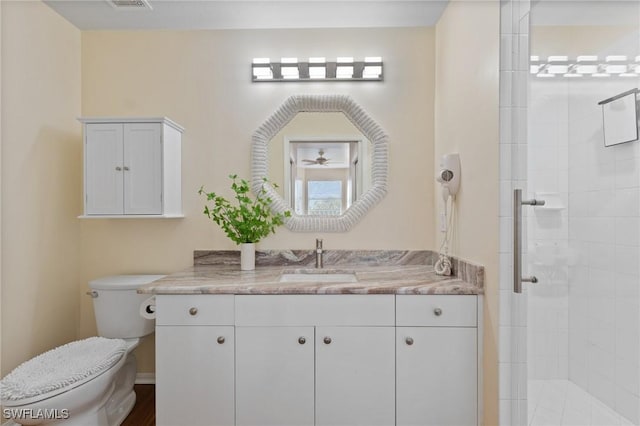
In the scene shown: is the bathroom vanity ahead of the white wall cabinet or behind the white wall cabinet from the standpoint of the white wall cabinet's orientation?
ahead

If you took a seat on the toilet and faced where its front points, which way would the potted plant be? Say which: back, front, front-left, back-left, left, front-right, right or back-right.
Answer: back-left

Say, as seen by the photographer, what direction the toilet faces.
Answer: facing the viewer and to the left of the viewer

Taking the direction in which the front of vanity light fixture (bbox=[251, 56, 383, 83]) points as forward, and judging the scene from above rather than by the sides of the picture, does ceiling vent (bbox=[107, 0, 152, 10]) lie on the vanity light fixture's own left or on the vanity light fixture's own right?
on the vanity light fixture's own right

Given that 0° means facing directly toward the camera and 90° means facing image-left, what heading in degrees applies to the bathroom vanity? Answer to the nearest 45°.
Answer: approximately 0°

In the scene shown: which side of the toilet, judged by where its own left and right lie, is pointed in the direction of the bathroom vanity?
left

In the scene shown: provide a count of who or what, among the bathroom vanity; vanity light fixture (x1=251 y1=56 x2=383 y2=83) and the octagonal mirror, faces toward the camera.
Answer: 3

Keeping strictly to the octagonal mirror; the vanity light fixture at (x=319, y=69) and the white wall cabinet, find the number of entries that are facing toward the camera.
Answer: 3
